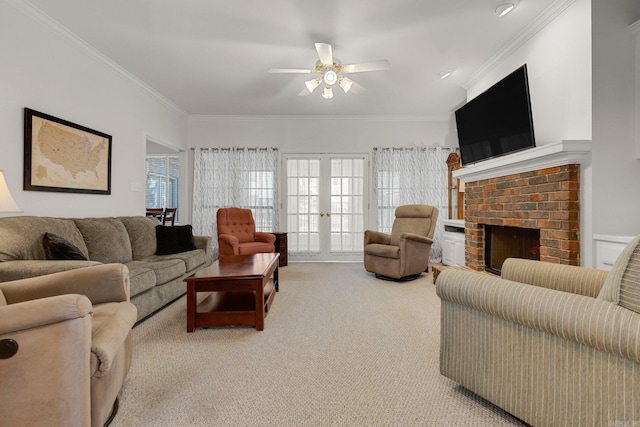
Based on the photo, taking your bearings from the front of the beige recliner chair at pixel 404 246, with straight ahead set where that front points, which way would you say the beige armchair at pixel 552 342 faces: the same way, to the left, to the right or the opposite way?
to the right

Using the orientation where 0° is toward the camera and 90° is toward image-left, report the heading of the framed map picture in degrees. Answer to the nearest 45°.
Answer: approximately 315°

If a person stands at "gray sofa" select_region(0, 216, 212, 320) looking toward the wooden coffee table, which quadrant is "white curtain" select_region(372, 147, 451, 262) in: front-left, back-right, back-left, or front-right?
front-left

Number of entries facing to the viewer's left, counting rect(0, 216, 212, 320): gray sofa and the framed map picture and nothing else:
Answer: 0

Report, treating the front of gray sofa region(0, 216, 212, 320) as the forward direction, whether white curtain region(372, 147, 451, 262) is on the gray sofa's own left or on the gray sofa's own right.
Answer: on the gray sofa's own left

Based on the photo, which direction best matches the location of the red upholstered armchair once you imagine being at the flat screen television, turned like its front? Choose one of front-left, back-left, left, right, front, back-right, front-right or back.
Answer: front-right

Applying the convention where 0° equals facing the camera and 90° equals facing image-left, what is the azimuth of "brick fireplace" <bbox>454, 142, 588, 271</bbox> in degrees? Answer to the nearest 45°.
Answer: approximately 45°

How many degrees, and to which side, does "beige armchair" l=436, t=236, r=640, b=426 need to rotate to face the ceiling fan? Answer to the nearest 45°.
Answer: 0° — it already faces it

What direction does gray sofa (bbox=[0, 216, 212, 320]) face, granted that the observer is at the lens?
facing the viewer and to the right of the viewer

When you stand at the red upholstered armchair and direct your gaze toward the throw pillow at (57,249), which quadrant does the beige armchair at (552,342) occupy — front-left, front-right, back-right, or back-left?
front-left

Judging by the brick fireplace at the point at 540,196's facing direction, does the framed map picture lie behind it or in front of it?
in front

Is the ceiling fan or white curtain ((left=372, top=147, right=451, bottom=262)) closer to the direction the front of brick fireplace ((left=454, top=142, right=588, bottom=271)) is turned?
the ceiling fan

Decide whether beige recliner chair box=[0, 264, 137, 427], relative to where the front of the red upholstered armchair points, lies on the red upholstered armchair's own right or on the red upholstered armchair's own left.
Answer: on the red upholstered armchair's own right

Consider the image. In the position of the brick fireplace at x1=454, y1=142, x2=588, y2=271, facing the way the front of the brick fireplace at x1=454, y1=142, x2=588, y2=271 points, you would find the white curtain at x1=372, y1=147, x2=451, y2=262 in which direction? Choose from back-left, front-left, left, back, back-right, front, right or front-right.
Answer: right

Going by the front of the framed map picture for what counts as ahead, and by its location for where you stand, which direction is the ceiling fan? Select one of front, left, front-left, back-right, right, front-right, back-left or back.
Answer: front

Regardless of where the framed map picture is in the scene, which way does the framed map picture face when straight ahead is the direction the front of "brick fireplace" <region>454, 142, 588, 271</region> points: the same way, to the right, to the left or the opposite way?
the opposite way

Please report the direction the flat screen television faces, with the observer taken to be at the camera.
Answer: facing the viewer and to the left of the viewer
